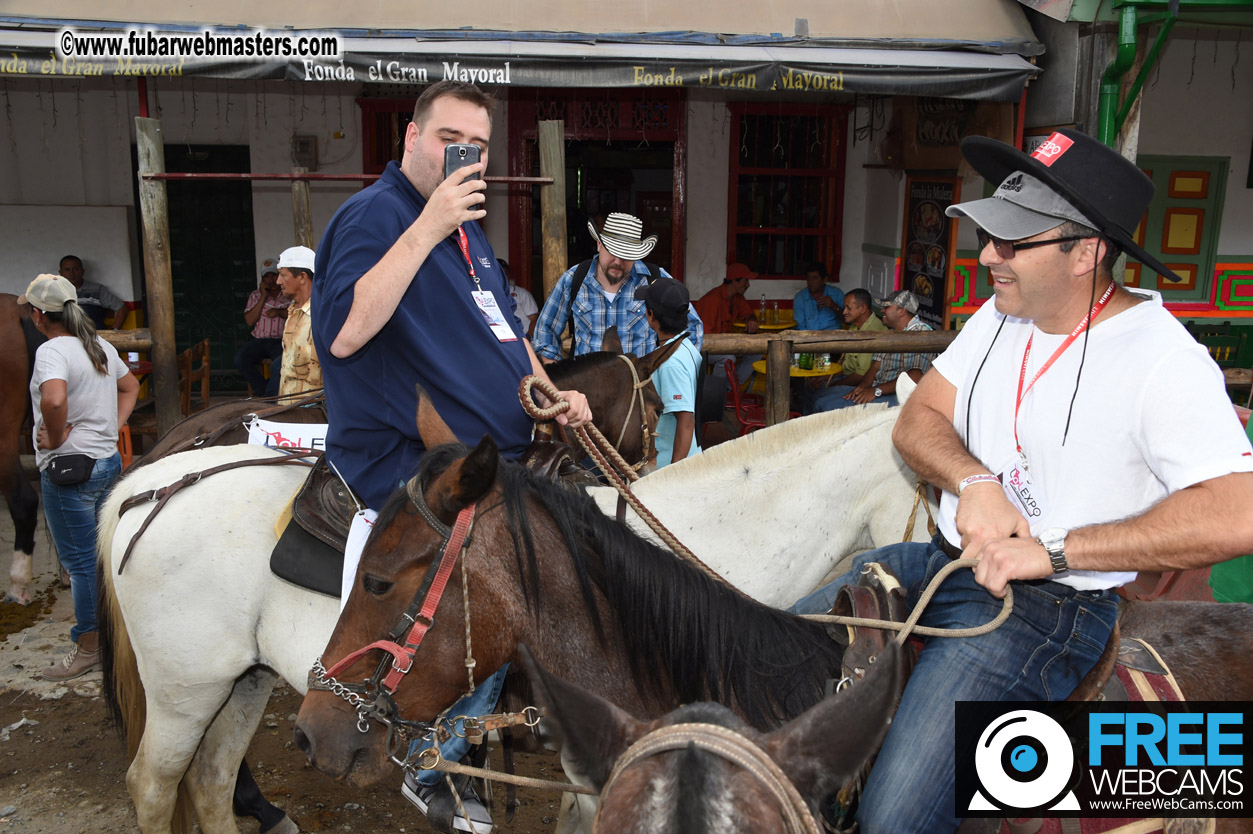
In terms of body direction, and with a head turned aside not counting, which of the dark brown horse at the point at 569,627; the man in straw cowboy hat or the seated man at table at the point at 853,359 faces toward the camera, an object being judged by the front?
the man in straw cowboy hat

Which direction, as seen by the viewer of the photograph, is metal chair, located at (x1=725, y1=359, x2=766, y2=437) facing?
facing to the right of the viewer

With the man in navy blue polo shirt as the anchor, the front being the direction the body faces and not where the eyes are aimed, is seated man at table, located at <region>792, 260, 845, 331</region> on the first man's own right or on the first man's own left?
on the first man's own left

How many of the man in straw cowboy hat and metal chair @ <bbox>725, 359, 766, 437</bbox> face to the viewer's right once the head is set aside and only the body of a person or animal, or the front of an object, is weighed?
1

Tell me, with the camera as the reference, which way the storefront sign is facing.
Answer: facing the viewer

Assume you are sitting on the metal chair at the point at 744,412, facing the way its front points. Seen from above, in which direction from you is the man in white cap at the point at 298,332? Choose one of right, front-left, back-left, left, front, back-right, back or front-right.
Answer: back-right

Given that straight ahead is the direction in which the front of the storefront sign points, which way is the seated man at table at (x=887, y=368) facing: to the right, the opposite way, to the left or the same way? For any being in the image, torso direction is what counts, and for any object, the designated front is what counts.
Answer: to the right

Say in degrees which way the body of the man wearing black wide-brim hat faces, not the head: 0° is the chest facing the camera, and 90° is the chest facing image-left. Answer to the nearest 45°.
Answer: approximately 45°

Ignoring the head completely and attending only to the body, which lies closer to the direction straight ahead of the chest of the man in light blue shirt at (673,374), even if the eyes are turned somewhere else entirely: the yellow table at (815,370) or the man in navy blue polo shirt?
the man in navy blue polo shirt

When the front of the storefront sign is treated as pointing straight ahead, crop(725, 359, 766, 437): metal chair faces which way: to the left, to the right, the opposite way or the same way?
to the left

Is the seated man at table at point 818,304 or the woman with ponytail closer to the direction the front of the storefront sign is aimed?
the woman with ponytail

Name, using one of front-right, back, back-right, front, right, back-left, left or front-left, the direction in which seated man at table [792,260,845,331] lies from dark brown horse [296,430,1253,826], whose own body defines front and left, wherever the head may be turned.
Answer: right

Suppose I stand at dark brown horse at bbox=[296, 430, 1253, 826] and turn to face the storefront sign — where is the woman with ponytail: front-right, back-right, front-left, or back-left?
front-left

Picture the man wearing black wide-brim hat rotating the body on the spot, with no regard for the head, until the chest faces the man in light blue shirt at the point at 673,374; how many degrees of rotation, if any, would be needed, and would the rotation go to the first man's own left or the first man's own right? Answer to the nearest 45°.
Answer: approximately 90° to the first man's own right

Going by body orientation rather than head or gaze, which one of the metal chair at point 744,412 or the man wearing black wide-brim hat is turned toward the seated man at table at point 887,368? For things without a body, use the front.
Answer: the metal chair

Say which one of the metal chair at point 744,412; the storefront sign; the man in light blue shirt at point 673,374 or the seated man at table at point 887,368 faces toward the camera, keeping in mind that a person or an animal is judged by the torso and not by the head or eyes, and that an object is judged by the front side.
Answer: the storefront sign

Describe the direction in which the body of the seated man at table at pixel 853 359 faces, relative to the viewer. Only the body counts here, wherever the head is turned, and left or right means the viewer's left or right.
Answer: facing to the left of the viewer
